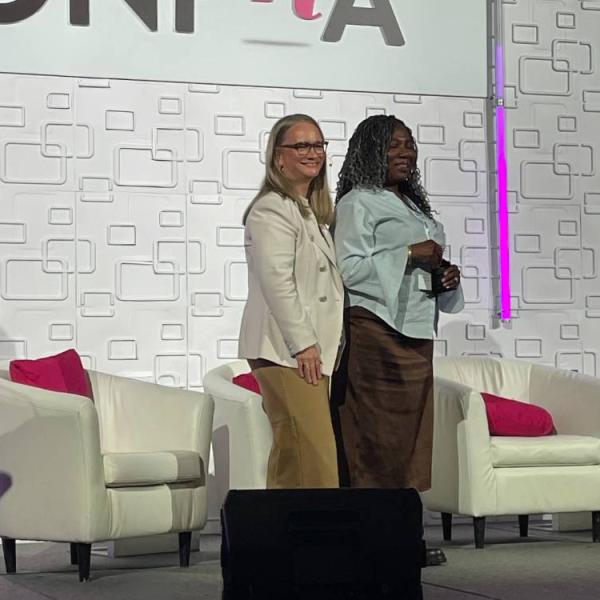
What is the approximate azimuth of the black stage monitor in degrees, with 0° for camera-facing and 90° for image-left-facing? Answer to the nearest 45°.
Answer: approximately 180°

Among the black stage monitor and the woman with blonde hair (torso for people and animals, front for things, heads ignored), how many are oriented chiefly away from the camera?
1

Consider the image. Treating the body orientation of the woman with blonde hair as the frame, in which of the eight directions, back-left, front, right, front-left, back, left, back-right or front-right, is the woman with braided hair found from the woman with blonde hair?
left

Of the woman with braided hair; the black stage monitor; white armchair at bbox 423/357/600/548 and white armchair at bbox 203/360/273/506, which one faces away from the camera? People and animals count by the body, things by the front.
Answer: the black stage monitor

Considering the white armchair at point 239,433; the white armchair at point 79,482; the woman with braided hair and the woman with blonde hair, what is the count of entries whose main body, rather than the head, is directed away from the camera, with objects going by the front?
0

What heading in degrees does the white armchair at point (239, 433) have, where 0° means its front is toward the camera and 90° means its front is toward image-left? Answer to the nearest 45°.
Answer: approximately 315°

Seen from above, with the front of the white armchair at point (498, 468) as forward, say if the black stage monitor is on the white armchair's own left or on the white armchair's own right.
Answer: on the white armchair's own right

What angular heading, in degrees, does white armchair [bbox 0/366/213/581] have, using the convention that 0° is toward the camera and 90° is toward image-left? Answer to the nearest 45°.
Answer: approximately 315°

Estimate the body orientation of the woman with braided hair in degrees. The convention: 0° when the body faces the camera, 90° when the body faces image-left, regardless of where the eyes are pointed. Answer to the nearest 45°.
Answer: approximately 315°

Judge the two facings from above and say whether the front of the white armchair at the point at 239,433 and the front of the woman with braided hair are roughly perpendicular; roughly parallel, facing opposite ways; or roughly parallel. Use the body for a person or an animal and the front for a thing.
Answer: roughly parallel

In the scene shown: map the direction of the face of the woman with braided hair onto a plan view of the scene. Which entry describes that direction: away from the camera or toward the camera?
toward the camera

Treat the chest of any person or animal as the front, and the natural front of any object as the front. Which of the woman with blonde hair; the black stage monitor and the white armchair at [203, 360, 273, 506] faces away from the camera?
the black stage monitor

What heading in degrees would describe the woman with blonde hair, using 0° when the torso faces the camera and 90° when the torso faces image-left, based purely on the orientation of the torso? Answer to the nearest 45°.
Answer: approximately 315°

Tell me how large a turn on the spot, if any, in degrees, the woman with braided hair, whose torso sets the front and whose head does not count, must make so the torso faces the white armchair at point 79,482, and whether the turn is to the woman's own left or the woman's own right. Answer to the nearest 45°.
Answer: approximately 135° to the woman's own right
